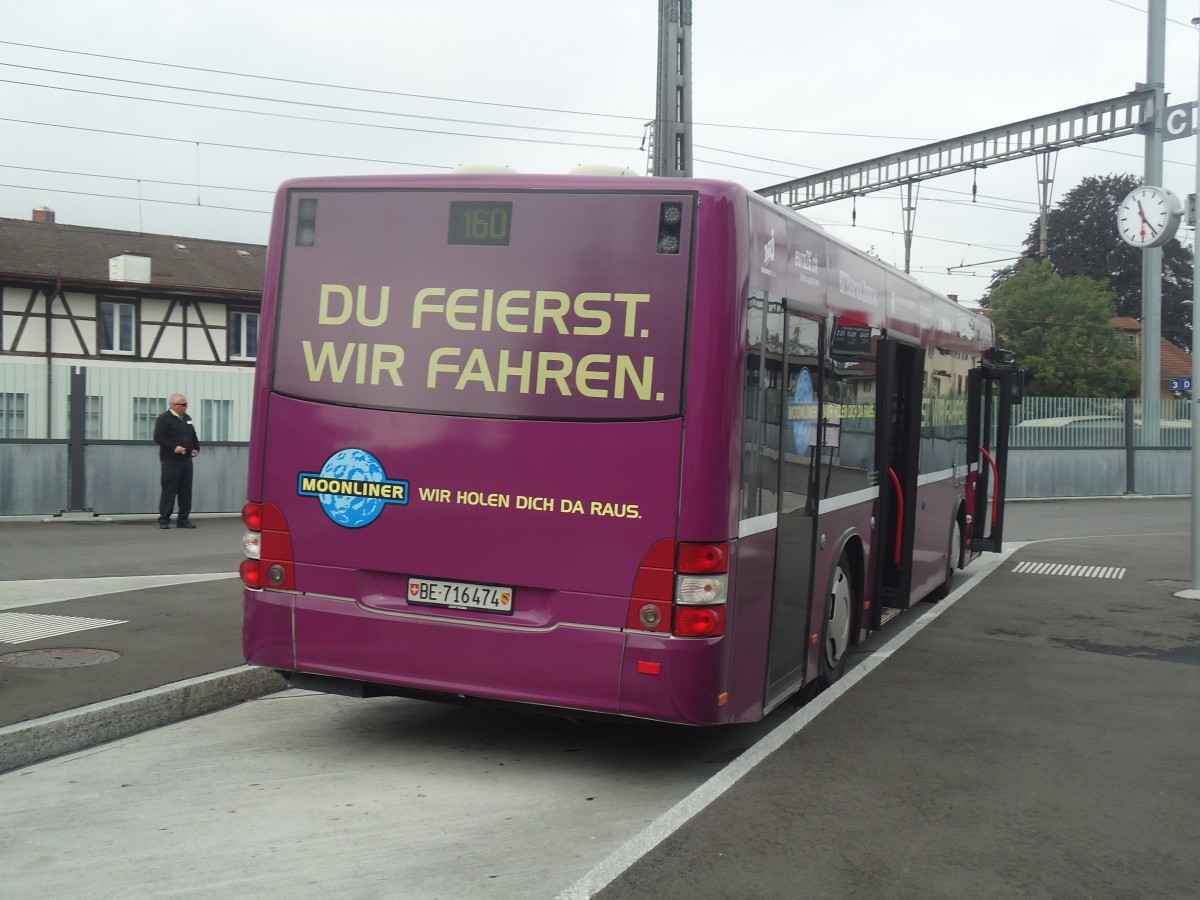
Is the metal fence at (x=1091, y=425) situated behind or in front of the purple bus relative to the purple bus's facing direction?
in front

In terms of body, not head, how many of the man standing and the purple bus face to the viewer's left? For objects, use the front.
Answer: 0

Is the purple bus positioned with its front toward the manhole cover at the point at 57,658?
no

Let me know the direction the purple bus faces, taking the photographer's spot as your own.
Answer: facing away from the viewer and to the right of the viewer

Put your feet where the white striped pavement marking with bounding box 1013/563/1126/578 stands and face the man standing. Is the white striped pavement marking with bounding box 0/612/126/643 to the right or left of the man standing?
left

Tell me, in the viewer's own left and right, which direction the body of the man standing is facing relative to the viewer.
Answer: facing the viewer and to the right of the viewer

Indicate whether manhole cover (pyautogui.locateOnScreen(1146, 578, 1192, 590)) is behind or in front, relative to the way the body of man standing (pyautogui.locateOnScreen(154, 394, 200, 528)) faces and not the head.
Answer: in front

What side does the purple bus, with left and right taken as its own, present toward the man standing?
left

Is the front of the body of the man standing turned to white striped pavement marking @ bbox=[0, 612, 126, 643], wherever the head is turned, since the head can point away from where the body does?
no

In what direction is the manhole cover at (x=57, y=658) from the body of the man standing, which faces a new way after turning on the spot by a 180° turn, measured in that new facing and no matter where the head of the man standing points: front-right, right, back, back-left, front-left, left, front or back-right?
back-left

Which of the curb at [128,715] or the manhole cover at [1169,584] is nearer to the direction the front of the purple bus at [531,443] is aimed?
the manhole cover
